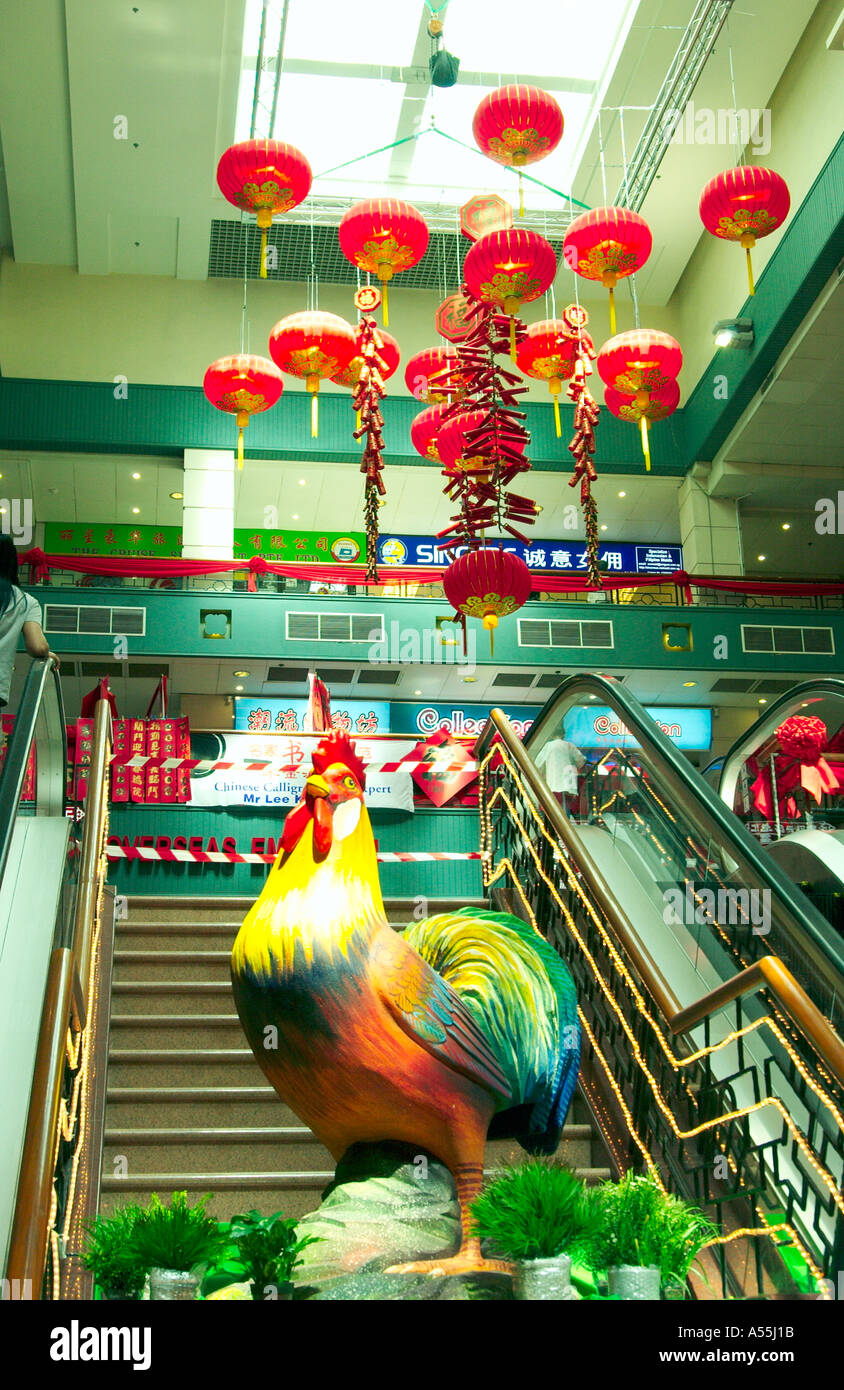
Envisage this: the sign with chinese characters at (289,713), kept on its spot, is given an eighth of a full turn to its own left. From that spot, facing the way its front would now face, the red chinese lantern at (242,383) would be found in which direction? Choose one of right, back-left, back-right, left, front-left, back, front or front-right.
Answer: front-right

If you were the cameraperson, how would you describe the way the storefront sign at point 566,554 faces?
facing the viewer

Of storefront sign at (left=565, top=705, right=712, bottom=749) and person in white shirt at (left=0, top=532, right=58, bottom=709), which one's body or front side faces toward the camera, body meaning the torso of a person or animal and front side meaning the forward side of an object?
the storefront sign

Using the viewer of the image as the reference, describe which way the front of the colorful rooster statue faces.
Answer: facing the viewer and to the left of the viewer

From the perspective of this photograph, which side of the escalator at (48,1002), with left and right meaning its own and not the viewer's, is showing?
front

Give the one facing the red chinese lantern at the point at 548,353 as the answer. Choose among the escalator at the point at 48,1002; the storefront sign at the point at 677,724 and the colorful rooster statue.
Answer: the storefront sign

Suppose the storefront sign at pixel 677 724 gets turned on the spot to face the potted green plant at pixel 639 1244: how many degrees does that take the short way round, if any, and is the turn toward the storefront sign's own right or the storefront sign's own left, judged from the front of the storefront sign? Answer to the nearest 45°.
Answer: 0° — it already faces it

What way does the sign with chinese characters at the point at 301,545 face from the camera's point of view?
toward the camera

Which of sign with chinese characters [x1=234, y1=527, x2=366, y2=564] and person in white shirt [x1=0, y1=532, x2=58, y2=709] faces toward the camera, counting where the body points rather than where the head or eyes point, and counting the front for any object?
the sign with chinese characters

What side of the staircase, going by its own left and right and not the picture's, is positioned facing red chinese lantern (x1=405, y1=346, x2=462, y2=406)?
back

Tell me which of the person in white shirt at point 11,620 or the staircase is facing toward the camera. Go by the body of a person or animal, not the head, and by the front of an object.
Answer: the staircase

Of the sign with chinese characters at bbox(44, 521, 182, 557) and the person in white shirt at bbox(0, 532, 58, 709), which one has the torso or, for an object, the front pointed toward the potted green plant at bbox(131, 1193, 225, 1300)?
the sign with chinese characters
